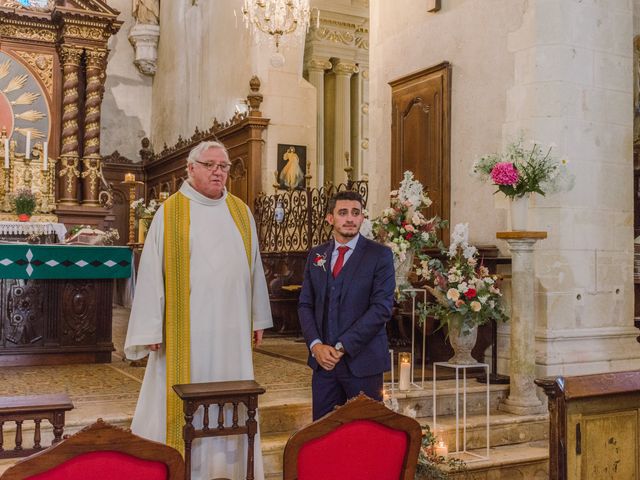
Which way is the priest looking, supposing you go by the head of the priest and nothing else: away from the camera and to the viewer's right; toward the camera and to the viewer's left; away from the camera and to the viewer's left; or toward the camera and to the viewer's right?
toward the camera and to the viewer's right

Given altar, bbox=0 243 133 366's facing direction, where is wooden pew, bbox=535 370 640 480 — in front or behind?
in front

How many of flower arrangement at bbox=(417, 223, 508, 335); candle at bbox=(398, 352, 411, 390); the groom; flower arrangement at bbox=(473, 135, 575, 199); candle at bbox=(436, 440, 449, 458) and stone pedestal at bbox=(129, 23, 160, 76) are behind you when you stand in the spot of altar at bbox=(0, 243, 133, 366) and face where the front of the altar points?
1

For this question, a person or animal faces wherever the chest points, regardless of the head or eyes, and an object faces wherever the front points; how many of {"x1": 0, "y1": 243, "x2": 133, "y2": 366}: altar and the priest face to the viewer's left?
0

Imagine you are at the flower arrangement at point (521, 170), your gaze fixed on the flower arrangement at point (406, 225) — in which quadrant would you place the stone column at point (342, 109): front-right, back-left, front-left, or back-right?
front-right

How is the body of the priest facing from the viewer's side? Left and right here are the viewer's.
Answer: facing the viewer and to the right of the viewer

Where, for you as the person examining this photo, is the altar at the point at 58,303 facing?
facing the viewer

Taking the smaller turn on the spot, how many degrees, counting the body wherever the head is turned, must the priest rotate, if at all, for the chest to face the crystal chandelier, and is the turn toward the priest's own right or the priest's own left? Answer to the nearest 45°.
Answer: approximately 135° to the priest's own left

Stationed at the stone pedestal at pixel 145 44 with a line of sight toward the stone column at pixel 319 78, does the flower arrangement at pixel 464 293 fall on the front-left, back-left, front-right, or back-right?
front-right

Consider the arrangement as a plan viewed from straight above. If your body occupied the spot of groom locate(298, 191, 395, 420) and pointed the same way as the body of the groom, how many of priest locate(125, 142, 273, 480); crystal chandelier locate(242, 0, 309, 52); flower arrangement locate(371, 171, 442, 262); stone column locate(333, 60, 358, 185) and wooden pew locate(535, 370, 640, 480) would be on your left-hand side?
1

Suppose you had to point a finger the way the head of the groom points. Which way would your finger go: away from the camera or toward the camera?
toward the camera

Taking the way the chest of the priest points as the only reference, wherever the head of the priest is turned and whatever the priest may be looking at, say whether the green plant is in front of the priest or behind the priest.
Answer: behind

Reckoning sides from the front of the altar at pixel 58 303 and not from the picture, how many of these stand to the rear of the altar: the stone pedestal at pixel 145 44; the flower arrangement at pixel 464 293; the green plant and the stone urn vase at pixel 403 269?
2

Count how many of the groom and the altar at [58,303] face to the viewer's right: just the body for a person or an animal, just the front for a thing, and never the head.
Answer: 0

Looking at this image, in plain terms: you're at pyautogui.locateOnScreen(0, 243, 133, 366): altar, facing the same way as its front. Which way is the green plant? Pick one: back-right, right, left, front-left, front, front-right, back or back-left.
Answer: back

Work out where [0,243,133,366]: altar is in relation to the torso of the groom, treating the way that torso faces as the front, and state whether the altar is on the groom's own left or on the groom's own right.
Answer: on the groom's own right

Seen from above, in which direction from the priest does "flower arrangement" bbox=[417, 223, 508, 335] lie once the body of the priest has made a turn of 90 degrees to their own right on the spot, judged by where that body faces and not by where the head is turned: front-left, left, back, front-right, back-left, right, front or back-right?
back
